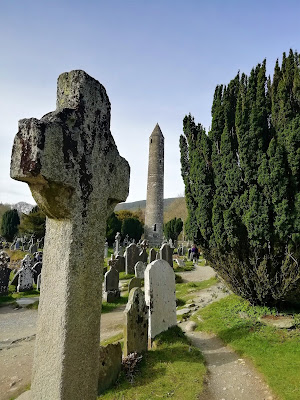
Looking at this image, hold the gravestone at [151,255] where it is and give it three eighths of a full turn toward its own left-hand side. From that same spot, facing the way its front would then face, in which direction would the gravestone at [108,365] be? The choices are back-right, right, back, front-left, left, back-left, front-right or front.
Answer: back

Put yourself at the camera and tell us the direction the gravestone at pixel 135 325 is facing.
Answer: facing the viewer and to the right of the viewer

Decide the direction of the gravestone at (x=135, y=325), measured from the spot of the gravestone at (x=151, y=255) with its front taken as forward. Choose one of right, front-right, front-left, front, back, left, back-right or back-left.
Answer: front-right

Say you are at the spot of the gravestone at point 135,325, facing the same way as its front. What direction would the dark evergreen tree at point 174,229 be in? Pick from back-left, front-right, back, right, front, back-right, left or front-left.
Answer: back-left

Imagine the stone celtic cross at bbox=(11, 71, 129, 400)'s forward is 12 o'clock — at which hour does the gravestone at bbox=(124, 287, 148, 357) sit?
The gravestone is roughly at 8 o'clock from the stone celtic cross.

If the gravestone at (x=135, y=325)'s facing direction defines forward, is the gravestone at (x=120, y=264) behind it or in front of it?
behind

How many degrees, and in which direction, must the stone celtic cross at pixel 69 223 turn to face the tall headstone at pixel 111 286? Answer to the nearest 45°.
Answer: approximately 135° to its left
